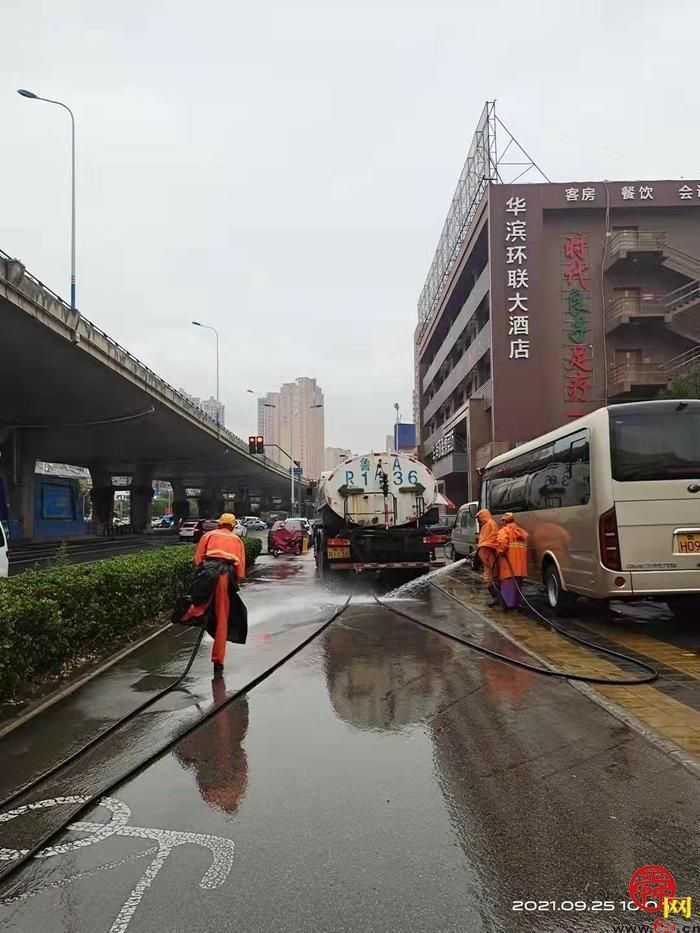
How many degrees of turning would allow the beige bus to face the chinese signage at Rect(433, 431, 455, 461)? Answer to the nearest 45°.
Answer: approximately 45° to its right

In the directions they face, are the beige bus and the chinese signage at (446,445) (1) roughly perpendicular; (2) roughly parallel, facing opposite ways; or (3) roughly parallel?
roughly perpendicular

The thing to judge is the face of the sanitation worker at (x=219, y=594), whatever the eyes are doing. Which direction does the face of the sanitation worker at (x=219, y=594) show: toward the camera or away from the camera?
away from the camera

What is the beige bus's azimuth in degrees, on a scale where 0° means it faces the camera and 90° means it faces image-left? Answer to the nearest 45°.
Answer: approximately 135°

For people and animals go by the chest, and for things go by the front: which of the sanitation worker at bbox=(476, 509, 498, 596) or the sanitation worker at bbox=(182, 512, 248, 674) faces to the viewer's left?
the sanitation worker at bbox=(476, 509, 498, 596)

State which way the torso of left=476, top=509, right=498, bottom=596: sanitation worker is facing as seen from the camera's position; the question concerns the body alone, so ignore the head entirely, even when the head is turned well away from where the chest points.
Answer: to the viewer's left

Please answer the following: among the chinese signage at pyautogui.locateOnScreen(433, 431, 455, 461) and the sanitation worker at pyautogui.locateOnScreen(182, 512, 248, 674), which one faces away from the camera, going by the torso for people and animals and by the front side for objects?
the sanitation worker

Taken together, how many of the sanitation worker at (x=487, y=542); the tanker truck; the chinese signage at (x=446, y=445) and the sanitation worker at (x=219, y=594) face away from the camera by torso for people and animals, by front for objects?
2

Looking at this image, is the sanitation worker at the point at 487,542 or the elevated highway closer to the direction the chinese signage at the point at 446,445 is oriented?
the elevated highway

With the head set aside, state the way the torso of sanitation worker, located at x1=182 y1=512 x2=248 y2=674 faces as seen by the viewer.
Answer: away from the camera

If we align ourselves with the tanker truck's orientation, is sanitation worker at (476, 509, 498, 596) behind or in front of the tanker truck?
behind

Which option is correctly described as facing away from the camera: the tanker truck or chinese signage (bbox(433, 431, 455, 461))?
the tanker truck

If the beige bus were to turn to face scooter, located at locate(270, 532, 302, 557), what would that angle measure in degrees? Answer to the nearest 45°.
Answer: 0° — it already faces it

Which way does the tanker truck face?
away from the camera
